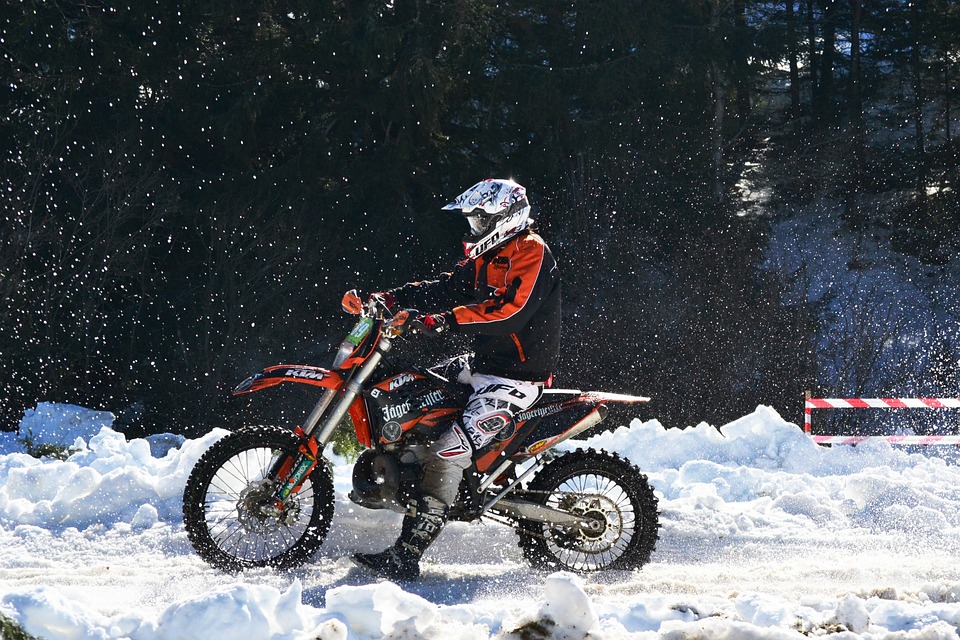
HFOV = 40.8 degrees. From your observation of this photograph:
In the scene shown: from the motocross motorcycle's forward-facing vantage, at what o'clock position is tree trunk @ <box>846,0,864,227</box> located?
The tree trunk is roughly at 4 o'clock from the motocross motorcycle.

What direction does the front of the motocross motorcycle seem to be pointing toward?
to the viewer's left

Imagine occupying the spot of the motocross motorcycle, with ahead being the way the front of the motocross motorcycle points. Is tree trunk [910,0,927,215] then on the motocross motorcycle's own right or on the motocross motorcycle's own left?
on the motocross motorcycle's own right

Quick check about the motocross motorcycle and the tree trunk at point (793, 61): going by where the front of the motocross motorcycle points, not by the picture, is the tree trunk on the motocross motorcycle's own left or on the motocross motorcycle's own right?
on the motocross motorcycle's own right
